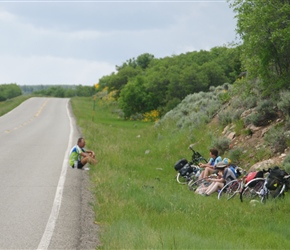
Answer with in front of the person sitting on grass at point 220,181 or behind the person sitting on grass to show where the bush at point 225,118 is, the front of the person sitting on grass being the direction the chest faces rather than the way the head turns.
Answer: behind

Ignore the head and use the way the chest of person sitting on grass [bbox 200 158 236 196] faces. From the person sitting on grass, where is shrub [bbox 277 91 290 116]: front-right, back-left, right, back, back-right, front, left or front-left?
back

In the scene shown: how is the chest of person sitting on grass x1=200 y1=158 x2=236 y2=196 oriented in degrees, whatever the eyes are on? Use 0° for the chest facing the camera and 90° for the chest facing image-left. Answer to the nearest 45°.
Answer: approximately 45°
